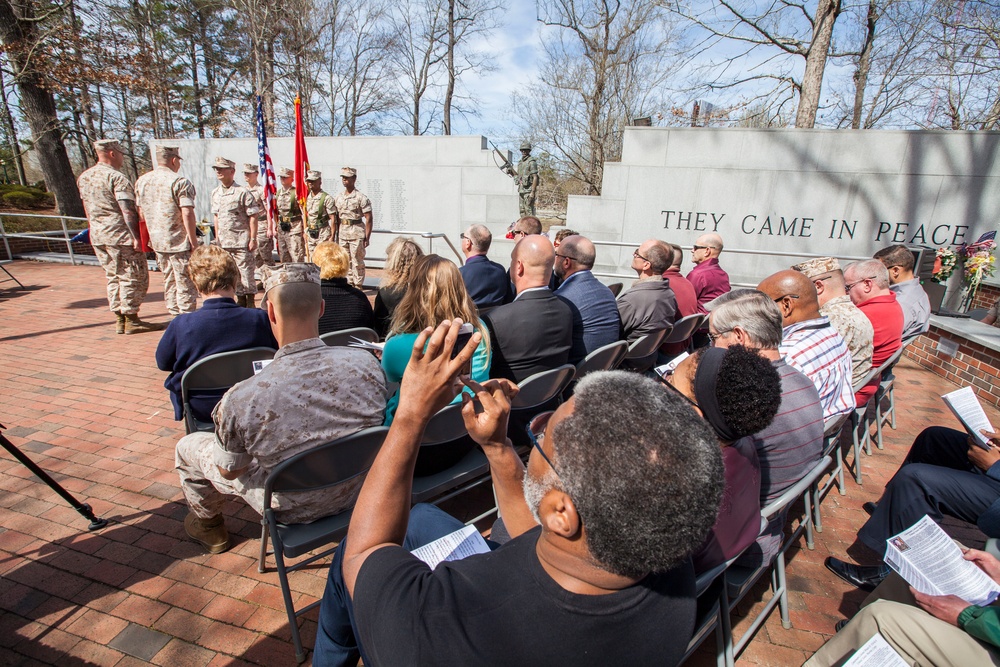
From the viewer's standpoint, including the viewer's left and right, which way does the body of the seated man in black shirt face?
facing away from the viewer and to the left of the viewer

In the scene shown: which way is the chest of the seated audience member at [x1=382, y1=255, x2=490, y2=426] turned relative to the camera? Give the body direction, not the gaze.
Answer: away from the camera

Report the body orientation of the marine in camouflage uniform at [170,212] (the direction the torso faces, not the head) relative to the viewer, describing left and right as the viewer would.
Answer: facing away from the viewer and to the right of the viewer

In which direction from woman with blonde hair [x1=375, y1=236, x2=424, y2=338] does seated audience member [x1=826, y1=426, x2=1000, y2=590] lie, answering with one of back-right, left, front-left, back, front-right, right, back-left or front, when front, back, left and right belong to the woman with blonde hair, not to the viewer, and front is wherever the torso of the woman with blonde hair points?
back

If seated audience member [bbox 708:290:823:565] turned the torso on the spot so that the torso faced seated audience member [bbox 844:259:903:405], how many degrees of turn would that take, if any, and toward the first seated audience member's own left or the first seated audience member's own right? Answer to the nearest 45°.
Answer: approximately 45° to the first seated audience member's own right

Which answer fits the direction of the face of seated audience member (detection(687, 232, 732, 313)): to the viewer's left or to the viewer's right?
to the viewer's left

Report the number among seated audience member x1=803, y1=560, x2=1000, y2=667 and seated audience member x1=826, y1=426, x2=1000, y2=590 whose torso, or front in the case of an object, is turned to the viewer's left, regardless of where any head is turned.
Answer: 2

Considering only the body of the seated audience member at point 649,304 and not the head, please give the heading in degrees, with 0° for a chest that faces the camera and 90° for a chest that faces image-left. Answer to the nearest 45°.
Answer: approximately 135°

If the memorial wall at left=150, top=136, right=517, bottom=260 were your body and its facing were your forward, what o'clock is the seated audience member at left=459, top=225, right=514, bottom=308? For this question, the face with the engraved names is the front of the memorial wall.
The seated audience member is roughly at 12 o'clock from the memorial wall.

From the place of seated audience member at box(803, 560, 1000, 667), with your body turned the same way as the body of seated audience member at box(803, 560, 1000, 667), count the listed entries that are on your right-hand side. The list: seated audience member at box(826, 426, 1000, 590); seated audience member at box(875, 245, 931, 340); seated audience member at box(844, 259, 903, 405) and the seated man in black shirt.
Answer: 3

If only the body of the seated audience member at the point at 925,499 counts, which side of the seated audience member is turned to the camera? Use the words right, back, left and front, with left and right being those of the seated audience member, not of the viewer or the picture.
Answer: left
